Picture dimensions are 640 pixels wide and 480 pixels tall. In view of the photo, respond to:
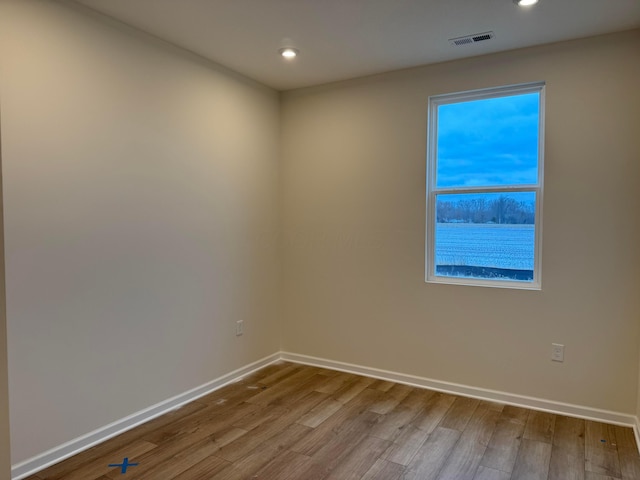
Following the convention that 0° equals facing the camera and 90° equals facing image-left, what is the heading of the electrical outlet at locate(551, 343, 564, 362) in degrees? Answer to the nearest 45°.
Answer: approximately 0°

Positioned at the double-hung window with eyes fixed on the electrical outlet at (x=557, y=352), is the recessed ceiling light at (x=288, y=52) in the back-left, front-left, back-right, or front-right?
back-right
